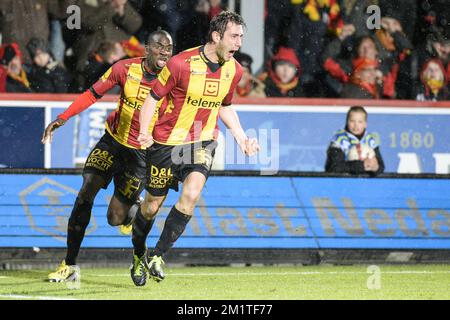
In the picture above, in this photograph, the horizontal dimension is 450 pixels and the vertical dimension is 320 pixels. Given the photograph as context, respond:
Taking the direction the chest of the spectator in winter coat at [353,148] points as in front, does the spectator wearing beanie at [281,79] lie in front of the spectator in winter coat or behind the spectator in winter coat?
behind

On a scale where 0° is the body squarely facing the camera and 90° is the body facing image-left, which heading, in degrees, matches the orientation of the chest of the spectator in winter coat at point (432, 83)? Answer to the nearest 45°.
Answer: approximately 0°

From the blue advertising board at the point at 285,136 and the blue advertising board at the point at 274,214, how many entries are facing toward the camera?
2

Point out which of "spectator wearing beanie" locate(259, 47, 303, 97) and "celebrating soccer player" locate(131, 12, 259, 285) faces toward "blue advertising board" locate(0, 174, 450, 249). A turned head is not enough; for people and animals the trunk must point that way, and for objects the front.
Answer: the spectator wearing beanie

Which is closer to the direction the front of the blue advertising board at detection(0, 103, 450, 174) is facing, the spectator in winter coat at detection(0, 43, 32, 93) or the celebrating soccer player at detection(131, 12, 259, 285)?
the celebrating soccer player
